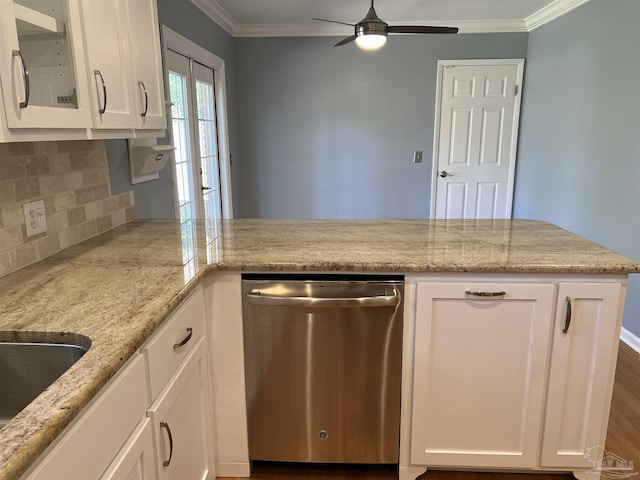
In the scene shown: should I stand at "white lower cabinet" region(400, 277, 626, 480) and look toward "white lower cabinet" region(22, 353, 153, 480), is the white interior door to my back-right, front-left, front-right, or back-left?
back-right

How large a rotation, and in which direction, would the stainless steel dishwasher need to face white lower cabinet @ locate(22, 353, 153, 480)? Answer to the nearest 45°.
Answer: approximately 45° to its right

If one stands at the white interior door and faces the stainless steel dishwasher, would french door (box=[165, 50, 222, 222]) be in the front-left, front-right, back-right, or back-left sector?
front-right

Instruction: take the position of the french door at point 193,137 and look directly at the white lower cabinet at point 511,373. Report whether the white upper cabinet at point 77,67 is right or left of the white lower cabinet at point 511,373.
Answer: right

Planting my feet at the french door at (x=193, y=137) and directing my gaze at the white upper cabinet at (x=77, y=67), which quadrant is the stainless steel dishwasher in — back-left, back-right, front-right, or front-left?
front-left

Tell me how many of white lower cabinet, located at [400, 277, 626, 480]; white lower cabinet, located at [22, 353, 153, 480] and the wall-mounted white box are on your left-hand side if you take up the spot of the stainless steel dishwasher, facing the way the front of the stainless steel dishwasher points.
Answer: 1

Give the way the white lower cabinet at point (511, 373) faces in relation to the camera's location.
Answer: facing the viewer

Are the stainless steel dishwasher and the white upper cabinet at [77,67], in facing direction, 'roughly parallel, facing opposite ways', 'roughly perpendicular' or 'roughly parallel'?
roughly perpendicular

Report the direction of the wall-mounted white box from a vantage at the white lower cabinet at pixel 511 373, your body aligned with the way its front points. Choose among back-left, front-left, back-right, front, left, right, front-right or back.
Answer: right

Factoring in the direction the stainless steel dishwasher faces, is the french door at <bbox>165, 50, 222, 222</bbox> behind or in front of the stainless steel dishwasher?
behind

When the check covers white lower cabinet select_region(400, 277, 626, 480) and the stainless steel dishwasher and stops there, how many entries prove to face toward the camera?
2

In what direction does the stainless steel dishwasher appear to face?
toward the camera

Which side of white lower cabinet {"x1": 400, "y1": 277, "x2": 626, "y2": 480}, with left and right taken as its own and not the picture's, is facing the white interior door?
back

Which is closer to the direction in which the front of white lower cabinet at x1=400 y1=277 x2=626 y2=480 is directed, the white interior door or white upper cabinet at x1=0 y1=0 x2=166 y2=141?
the white upper cabinet

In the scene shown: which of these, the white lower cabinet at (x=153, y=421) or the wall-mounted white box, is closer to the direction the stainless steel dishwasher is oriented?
the white lower cabinet

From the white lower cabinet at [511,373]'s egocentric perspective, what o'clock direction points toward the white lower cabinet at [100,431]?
the white lower cabinet at [100,431] is roughly at 1 o'clock from the white lower cabinet at [511,373].

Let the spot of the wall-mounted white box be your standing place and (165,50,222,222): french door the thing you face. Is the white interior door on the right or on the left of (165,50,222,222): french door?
right

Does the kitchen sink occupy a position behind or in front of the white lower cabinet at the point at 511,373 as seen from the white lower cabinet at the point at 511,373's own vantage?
in front
